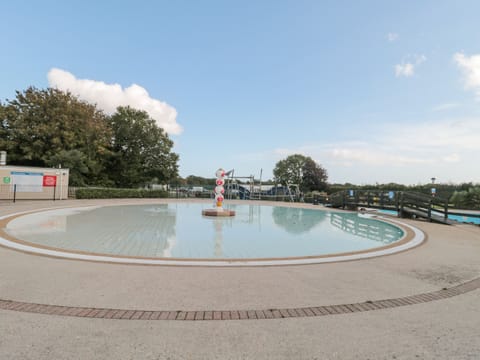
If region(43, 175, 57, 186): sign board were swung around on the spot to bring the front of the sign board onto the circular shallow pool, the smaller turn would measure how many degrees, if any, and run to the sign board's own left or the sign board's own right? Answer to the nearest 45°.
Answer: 0° — it already faces it

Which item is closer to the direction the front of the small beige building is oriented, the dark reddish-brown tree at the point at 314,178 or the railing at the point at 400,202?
the railing

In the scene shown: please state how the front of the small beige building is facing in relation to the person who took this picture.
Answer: facing the viewer

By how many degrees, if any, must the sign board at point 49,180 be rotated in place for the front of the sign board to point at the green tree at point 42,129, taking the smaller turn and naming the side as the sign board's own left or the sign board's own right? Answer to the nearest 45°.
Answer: approximately 180°

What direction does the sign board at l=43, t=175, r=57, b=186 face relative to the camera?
toward the camera

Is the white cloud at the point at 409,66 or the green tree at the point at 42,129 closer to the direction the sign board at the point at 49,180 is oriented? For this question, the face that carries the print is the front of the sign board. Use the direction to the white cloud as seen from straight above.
the white cloud

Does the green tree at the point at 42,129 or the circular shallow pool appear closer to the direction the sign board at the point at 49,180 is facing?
the circular shallow pool

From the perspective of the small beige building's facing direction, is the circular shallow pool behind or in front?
in front

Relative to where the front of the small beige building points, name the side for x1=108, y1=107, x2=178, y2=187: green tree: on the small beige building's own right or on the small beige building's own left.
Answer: on the small beige building's own left

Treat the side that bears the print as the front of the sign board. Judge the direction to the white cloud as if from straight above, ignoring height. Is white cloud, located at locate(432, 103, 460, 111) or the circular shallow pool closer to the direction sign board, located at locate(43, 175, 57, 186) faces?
the circular shallow pool

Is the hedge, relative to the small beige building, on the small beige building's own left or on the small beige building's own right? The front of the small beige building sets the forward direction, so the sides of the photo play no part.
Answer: on the small beige building's own left

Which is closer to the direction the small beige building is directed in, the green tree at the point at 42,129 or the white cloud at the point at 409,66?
the white cloud
